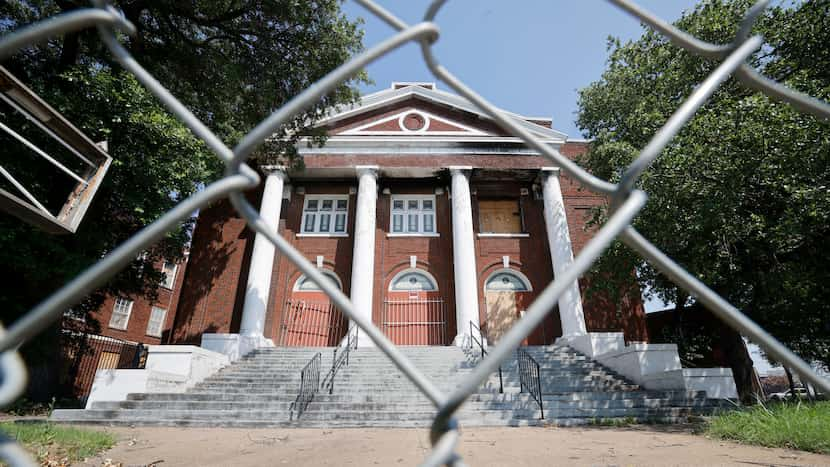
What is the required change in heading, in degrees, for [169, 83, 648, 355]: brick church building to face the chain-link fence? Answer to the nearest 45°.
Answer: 0° — it already faces it

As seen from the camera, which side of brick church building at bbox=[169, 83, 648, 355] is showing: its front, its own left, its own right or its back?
front

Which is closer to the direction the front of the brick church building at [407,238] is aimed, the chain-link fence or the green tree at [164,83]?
the chain-link fence

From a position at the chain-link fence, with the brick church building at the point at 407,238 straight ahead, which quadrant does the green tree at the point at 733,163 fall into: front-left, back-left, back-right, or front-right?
front-right

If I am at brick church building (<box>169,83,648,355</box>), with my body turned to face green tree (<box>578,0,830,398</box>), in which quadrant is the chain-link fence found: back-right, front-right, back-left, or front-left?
front-right

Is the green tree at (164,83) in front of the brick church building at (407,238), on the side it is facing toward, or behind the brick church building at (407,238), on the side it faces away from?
in front

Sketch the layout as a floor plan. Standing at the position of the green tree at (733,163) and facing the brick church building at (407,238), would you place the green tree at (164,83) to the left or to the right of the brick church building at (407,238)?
left

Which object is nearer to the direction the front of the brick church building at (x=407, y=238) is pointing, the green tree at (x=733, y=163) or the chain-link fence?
the chain-link fence

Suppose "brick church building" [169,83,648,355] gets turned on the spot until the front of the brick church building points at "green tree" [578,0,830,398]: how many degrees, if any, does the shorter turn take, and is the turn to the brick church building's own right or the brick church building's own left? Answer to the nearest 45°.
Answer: approximately 45° to the brick church building's own left
